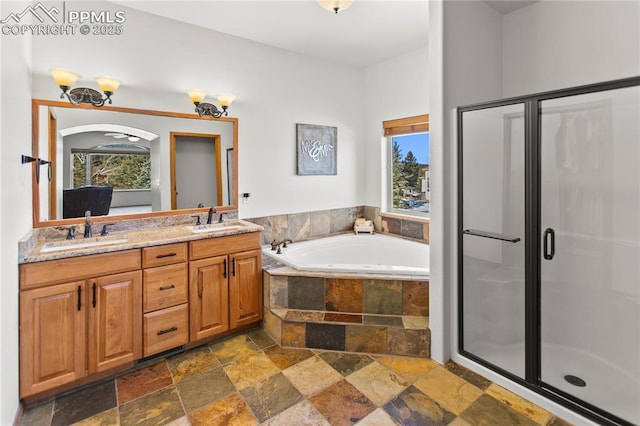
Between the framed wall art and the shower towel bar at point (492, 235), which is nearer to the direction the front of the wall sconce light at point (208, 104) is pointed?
the shower towel bar

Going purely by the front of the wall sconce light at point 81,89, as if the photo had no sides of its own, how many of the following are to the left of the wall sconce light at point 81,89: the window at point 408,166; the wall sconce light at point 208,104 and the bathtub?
3

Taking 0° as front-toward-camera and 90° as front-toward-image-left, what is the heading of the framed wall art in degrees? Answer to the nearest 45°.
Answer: approximately 315°

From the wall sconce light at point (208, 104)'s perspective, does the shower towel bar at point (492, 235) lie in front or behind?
in front

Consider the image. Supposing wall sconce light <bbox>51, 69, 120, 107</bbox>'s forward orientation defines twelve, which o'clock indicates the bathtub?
The bathtub is roughly at 9 o'clock from the wall sconce light.

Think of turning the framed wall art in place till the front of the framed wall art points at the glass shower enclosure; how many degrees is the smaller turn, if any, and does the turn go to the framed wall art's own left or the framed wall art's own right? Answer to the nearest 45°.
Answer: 0° — it already faces it

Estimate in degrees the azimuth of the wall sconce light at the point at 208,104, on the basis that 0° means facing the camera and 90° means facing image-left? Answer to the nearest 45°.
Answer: approximately 315°

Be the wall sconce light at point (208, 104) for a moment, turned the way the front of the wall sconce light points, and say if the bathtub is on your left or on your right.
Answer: on your left

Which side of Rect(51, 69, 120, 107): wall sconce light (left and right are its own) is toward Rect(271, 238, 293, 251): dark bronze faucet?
left

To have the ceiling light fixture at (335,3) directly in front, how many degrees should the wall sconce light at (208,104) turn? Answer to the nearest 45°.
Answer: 0° — it already faces it

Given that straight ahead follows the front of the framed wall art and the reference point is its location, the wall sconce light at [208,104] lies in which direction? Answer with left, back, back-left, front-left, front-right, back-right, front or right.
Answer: right
